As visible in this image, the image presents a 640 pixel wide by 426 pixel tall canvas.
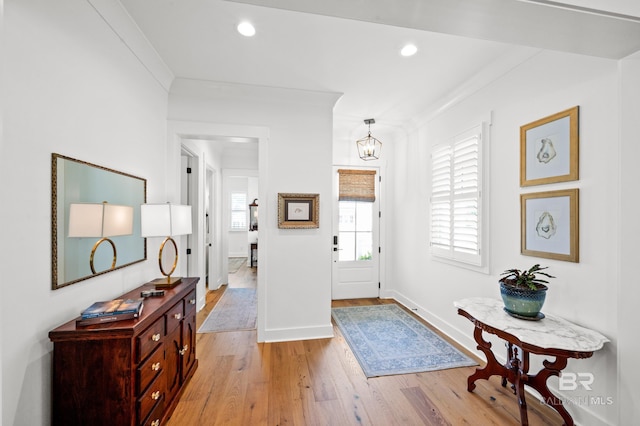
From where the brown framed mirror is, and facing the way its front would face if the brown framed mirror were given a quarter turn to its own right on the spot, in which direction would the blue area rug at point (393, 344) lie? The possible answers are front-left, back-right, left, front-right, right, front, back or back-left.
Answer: back-left

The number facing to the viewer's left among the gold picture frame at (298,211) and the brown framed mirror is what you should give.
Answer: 0

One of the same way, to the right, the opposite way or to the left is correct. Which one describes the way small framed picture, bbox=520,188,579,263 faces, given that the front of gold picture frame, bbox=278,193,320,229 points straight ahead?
to the right

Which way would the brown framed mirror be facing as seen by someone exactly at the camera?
facing the viewer and to the right of the viewer

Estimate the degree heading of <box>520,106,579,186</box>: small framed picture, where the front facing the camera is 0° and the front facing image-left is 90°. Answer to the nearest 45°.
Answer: approximately 45°

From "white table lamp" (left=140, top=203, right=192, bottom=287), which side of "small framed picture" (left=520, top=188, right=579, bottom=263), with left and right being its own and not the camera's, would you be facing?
front

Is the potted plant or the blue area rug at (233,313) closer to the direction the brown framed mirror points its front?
the potted plant

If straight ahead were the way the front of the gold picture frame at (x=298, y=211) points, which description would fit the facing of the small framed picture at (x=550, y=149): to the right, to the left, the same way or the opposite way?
to the right

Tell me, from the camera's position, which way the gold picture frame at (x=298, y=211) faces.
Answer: facing the viewer

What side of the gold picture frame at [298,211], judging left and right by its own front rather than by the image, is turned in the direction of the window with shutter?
left

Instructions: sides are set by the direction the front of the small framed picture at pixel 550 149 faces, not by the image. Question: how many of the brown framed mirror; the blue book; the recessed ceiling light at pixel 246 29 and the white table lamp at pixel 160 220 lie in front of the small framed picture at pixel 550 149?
4

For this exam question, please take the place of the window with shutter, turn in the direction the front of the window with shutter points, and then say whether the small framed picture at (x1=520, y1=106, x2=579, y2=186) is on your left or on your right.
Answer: on your left

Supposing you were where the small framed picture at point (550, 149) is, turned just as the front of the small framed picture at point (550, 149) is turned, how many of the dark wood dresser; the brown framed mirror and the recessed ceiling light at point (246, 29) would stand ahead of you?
3
